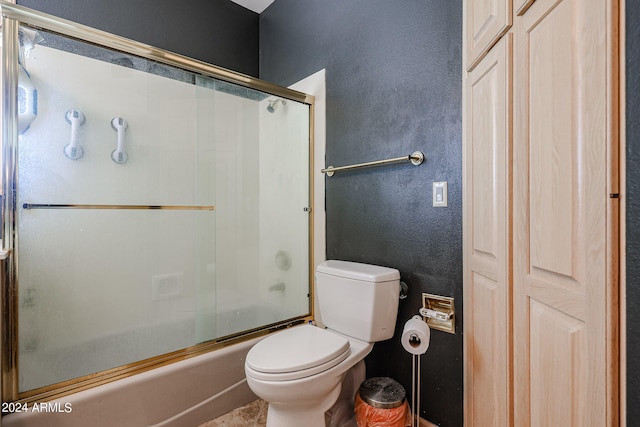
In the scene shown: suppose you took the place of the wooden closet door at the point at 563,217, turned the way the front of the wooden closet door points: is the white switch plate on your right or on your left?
on your right

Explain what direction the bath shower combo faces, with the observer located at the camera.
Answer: facing the viewer and to the right of the viewer

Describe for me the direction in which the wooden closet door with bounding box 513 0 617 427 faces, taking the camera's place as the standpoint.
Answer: facing the viewer and to the left of the viewer

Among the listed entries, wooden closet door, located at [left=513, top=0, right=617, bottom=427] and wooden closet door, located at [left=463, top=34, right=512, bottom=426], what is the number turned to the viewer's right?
0

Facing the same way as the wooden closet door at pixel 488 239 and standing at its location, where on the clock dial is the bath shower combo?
The bath shower combo is roughly at 1 o'clock from the wooden closet door.

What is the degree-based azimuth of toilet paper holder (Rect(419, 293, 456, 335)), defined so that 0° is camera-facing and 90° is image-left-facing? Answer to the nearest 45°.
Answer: approximately 45°

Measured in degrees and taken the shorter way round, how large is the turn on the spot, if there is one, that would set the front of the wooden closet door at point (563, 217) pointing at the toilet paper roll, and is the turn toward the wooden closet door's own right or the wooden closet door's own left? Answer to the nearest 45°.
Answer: approximately 90° to the wooden closet door's own right

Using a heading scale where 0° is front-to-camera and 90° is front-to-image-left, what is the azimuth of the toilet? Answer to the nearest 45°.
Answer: approximately 45°

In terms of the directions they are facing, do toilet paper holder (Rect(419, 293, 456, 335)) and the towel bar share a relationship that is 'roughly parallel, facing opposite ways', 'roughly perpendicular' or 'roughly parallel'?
roughly parallel
